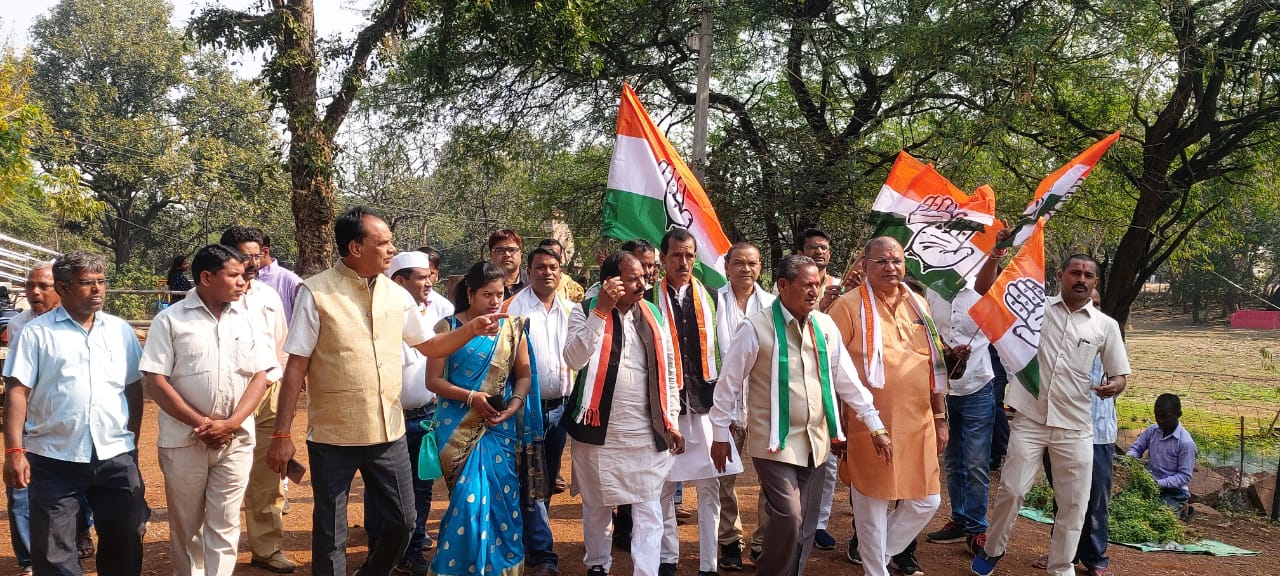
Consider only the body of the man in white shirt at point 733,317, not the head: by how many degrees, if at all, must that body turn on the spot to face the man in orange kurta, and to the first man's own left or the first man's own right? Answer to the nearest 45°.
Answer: approximately 45° to the first man's own left

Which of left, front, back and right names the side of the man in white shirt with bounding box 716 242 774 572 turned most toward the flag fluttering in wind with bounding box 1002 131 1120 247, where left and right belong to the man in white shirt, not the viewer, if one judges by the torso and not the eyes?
left

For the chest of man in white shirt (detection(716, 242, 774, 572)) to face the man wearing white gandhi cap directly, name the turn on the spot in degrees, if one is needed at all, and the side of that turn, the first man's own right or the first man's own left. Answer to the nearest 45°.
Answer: approximately 90° to the first man's own right

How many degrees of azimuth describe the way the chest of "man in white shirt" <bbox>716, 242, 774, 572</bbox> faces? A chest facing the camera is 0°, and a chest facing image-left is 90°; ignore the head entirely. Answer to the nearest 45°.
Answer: approximately 0°

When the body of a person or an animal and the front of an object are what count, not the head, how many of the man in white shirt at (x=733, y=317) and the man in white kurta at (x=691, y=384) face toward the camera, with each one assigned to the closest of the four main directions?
2

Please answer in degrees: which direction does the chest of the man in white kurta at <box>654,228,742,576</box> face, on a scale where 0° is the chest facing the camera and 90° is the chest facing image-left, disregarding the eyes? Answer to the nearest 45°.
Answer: approximately 0°

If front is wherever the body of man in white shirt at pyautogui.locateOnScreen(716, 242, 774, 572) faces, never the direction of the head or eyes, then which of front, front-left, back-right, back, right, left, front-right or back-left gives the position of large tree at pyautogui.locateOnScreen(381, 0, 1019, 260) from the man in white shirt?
back
